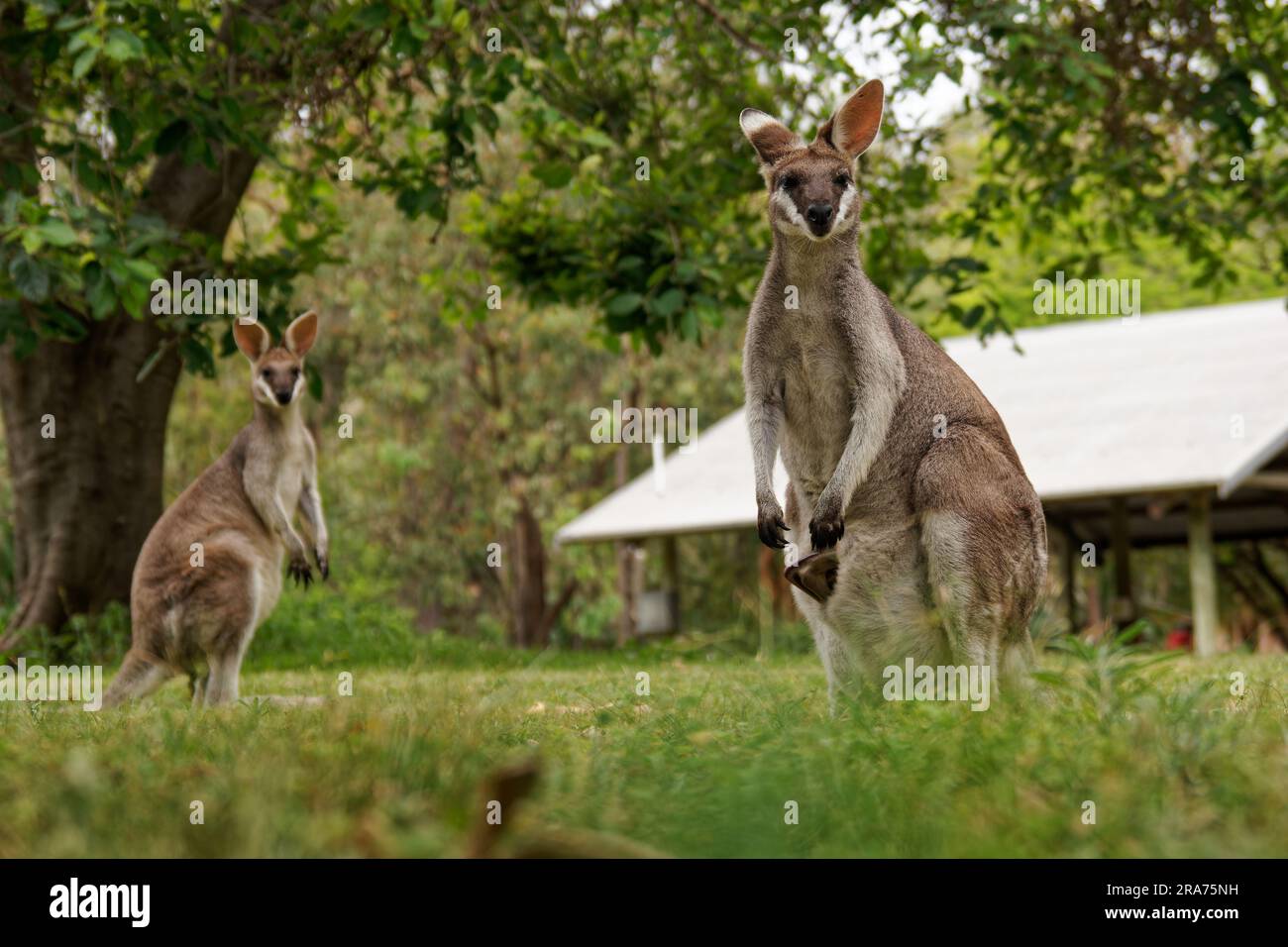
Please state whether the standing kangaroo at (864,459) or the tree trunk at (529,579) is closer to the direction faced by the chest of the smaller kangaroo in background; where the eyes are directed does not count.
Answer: the standing kangaroo

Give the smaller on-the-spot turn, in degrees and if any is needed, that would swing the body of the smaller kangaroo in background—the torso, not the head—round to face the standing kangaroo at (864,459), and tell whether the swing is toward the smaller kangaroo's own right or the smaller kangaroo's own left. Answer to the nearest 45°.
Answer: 0° — it already faces it

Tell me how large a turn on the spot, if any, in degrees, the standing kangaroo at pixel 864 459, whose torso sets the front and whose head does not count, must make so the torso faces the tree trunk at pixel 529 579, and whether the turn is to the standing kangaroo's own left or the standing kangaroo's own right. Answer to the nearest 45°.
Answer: approximately 135° to the standing kangaroo's own right

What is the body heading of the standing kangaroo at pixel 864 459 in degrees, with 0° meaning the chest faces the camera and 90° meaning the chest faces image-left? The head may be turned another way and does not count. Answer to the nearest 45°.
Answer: approximately 45°

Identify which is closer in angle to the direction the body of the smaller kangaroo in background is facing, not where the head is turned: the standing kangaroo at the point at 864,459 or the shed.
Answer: the standing kangaroo

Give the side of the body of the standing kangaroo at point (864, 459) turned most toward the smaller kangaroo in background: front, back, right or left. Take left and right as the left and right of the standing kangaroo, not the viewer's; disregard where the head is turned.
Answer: right

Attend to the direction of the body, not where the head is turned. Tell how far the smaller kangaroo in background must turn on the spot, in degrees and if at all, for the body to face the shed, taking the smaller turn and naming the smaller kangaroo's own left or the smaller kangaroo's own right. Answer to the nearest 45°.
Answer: approximately 90° to the smaller kangaroo's own left

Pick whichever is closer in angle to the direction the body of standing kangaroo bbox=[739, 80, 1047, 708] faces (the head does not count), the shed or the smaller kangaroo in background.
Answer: the smaller kangaroo in background

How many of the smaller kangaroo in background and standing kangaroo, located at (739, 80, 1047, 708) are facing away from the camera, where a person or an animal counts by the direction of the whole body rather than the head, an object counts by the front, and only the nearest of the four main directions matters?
0

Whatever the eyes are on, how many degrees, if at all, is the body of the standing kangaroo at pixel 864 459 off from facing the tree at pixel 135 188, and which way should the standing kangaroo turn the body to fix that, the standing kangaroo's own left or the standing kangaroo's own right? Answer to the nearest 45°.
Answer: approximately 90° to the standing kangaroo's own right

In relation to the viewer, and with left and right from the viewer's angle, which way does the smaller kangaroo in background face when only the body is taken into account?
facing the viewer and to the right of the viewer
